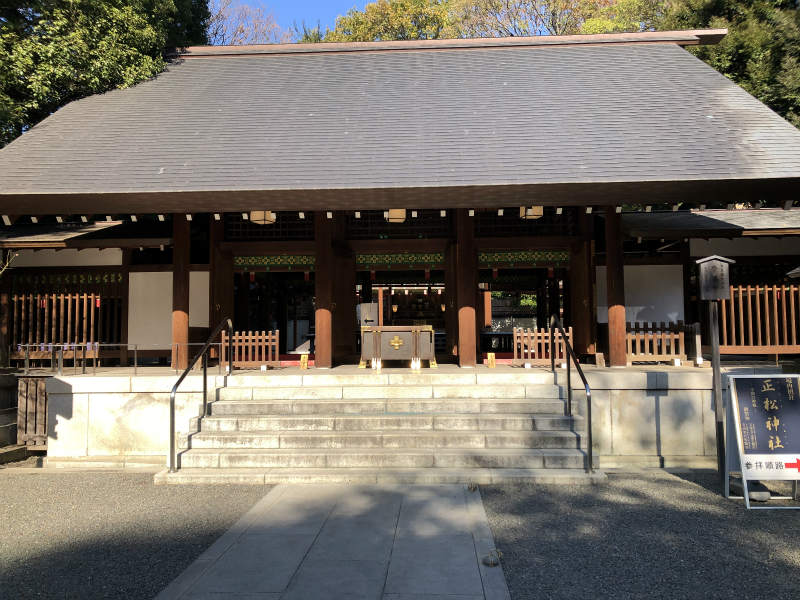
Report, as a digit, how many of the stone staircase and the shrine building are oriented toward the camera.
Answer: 2

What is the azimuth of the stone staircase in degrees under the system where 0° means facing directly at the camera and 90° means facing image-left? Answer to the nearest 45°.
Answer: approximately 0°

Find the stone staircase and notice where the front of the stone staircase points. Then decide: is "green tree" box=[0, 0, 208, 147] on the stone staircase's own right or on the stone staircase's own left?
on the stone staircase's own right

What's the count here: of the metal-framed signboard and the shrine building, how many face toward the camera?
2

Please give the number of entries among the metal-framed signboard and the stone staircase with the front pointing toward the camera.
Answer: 2

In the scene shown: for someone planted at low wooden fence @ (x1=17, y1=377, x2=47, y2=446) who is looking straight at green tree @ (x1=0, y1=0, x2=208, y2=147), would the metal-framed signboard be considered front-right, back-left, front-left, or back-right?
back-right

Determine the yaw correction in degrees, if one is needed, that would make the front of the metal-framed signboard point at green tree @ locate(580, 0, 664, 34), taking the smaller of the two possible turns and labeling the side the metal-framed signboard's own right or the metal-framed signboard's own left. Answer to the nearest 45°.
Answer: approximately 180°

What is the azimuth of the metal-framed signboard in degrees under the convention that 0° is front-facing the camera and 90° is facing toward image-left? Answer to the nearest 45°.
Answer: approximately 0°
